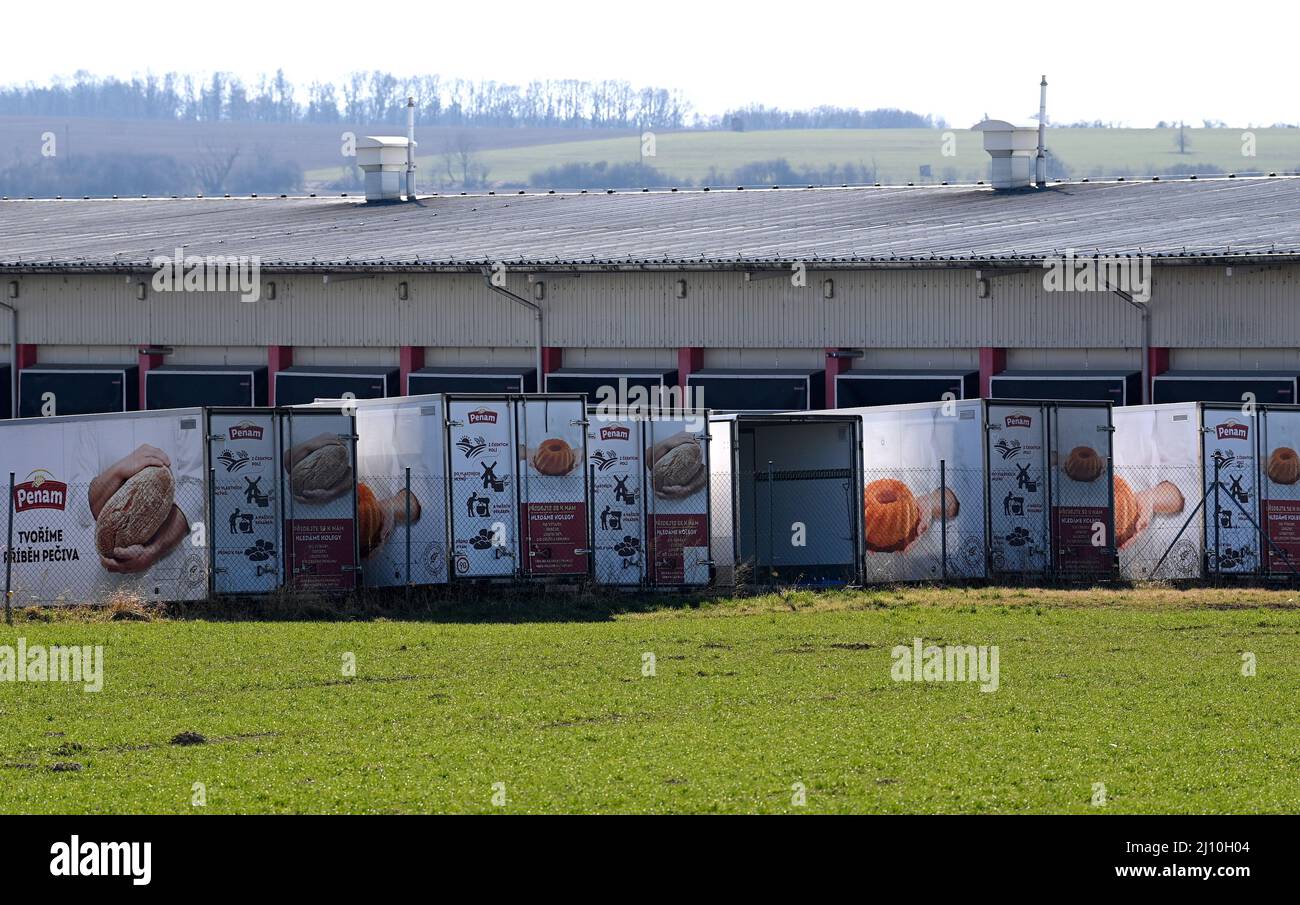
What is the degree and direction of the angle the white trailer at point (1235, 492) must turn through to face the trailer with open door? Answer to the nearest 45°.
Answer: approximately 45° to its left

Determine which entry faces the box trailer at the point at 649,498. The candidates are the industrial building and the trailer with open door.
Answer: the industrial building

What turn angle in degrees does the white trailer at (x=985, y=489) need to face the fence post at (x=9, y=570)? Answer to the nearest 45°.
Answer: approximately 90° to its left

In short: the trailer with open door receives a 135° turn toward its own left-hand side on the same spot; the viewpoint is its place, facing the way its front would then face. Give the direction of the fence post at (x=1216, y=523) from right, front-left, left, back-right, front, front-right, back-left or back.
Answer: back-left

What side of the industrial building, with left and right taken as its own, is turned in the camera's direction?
front

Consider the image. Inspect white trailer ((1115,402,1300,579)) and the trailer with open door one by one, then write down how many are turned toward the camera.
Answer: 0

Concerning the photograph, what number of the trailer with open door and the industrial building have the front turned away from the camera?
1

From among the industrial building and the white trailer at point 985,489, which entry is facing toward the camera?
the industrial building

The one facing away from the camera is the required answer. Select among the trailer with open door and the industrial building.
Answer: the trailer with open door

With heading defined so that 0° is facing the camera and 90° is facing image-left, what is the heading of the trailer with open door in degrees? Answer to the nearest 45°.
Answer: approximately 180°

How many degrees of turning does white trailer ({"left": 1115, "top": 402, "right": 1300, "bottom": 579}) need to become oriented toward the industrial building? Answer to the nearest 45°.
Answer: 0° — it already faces it

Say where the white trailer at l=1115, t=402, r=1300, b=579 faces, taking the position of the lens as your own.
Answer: facing away from the viewer and to the left of the viewer

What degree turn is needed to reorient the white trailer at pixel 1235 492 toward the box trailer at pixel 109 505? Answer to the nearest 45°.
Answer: approximately 90° to its left

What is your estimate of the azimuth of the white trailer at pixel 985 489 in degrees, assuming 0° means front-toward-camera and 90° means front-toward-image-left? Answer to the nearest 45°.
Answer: approximately 135°
